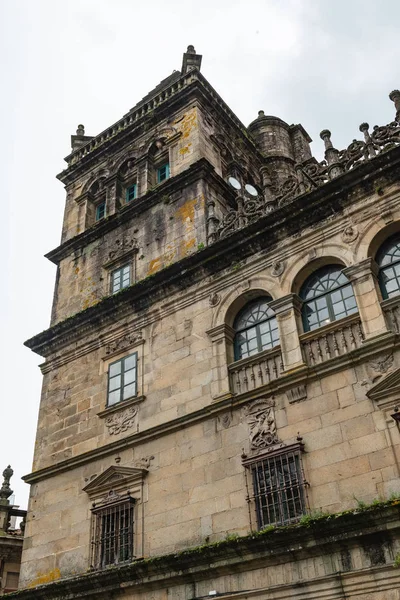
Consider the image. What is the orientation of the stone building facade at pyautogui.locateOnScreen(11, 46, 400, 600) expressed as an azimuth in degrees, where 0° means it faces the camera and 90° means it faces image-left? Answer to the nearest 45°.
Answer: approximately 45°
